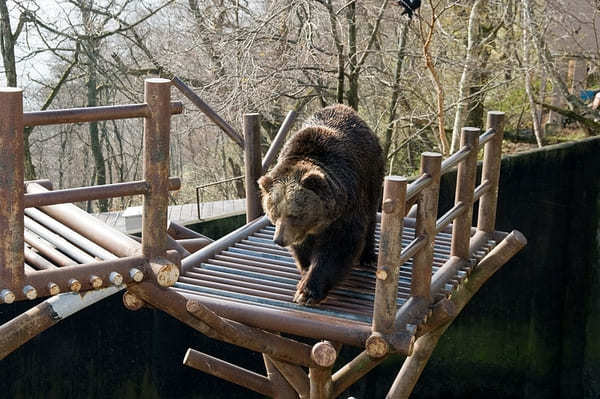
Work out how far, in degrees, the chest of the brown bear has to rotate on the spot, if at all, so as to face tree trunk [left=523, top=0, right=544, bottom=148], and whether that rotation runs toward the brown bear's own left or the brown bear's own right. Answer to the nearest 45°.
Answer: approximately 180°

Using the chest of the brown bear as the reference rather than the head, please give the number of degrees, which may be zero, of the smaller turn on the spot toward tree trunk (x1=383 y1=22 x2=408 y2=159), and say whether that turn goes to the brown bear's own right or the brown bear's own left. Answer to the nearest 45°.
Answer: approximately 135° to the brown bear's own right

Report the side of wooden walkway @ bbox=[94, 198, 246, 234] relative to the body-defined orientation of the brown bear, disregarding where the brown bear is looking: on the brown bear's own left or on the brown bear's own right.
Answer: on the brown bear's own right

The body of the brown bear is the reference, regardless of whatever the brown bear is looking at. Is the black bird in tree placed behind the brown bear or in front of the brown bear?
behind

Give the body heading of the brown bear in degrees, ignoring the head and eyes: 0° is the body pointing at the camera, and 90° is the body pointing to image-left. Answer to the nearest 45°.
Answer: approximately 45°
